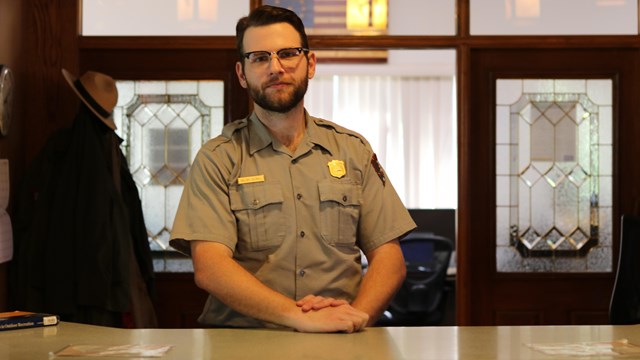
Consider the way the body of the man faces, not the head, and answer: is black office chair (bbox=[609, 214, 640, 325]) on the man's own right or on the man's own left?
on the man's own left

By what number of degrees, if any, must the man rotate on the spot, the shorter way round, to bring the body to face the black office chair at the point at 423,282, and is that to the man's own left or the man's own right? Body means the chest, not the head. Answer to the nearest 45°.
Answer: approximately 180°

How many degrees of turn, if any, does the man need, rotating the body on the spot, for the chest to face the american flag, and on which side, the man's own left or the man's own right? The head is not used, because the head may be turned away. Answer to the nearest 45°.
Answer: approximately 180°

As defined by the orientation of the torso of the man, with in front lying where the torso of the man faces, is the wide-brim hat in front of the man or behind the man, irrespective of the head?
behind

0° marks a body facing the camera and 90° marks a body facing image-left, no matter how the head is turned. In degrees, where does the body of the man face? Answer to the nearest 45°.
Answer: approximately 0°

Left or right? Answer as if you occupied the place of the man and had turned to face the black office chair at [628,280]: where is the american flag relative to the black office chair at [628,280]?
left
